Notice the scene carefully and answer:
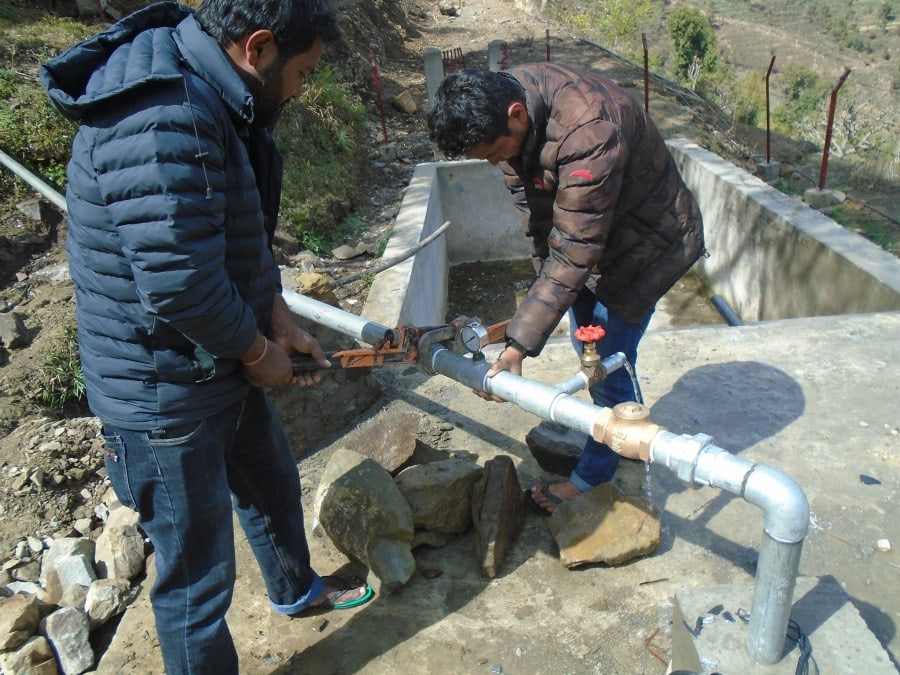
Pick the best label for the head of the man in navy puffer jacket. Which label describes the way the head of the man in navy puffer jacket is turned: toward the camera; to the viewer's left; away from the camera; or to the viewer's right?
to the viewer's right

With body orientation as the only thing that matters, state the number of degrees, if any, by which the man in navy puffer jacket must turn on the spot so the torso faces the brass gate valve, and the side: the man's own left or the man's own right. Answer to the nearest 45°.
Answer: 0° — they already face it

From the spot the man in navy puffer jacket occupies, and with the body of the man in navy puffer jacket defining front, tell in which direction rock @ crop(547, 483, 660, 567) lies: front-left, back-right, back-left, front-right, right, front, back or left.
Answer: front

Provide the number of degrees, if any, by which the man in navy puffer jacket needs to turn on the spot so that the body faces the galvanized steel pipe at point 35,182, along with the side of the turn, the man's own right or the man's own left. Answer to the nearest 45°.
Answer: approximately 90° to the man's own left

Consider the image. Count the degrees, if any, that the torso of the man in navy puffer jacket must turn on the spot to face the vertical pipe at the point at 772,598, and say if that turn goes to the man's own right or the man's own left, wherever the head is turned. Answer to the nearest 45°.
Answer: approximately 45° to the man's own right

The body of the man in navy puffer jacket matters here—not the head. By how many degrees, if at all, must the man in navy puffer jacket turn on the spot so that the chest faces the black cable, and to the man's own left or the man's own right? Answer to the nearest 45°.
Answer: approximately 45° to the man's own right

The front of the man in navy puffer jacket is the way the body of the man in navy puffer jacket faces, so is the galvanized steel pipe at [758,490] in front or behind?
in front

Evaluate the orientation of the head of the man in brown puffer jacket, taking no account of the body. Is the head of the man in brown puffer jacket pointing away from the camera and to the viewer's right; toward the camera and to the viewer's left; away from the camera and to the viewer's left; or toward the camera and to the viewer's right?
toward the camera and to the viewer's left

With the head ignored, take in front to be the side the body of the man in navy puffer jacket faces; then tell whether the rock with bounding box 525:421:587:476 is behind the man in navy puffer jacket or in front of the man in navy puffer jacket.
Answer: in front

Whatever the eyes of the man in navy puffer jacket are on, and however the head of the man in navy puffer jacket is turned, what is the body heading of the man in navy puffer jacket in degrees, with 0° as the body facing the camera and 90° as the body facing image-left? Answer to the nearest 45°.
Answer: approximately 270°

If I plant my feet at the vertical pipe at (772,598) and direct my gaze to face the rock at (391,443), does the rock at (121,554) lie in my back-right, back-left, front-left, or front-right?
front-left
